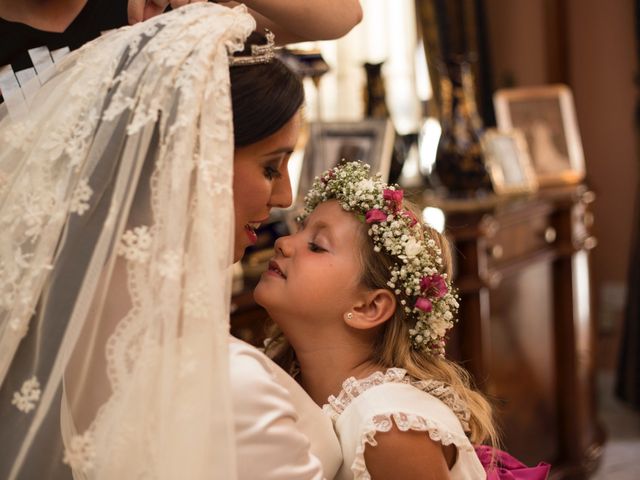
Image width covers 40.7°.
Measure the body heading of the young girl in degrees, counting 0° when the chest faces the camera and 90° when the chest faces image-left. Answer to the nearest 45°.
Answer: approximately 90°

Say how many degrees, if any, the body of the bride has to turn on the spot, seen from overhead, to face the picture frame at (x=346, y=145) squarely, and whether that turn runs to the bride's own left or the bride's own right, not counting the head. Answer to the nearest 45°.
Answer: approximately 90° to the bride's own left

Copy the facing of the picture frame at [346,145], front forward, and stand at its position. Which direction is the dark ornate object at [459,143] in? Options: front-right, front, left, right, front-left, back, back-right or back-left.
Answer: back-left

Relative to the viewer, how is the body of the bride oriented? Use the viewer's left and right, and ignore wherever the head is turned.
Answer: facing to the right of the viewer

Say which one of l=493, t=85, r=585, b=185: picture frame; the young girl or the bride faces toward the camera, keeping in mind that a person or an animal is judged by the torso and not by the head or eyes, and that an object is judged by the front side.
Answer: the picture frame

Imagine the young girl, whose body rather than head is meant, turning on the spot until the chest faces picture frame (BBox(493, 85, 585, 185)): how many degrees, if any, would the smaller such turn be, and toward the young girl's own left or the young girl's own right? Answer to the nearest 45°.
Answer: approximately 90° to the young girl's own right

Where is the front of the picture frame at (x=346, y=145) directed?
toward the camera

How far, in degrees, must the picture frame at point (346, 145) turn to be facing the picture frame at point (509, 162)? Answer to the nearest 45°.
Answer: approximately 135° to its left

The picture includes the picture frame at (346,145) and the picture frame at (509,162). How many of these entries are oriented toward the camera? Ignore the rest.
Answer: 2

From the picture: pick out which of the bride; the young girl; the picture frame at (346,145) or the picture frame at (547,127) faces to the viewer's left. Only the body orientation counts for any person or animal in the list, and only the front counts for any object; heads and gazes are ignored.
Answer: the young girl

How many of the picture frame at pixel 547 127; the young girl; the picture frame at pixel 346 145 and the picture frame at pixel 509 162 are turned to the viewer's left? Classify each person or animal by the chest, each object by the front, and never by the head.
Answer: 1

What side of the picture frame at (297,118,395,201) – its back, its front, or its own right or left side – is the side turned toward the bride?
front

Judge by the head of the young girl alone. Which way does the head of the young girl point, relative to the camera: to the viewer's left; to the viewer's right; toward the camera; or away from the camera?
to the viewer's left

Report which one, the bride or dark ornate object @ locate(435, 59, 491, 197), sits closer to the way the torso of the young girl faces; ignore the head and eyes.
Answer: the bride

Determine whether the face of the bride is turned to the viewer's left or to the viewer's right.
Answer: to the viewer's right
